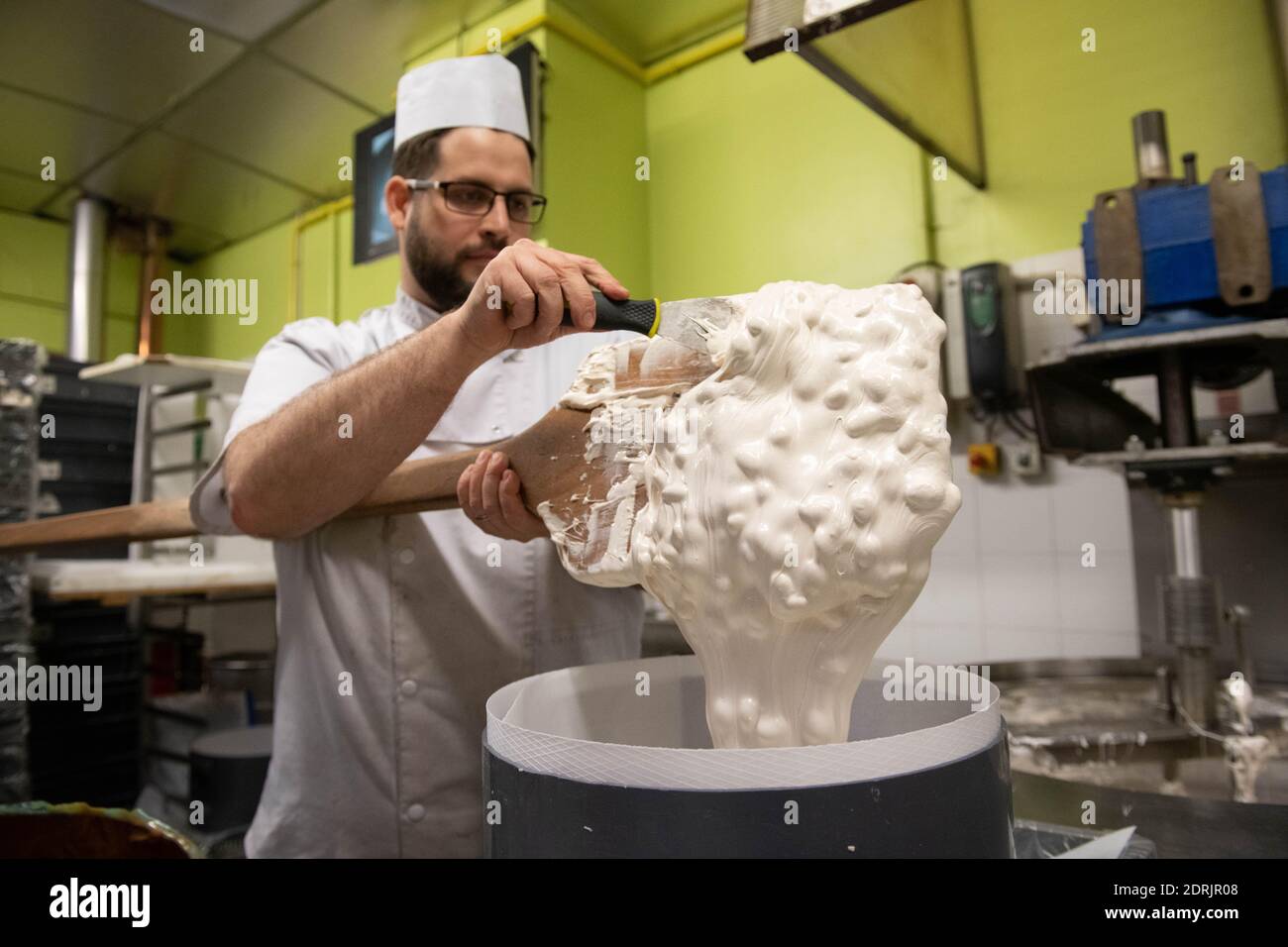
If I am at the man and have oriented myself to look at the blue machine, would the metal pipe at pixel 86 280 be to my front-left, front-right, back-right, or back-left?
back-left

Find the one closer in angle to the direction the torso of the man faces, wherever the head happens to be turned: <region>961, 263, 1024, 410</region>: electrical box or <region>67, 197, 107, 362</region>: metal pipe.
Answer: the electrical box

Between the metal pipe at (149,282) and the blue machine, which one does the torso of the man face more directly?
the blue machine

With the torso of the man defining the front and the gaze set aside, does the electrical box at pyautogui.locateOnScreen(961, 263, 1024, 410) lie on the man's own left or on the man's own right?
on the man's own left

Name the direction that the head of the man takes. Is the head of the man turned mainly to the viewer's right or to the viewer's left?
to the viewer's right

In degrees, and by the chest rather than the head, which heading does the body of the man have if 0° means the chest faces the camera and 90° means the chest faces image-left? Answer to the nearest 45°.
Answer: approximately 315°

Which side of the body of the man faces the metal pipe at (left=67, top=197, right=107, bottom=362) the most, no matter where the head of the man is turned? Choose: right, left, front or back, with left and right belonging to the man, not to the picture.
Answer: back

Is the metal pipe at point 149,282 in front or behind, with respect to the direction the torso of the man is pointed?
behind
